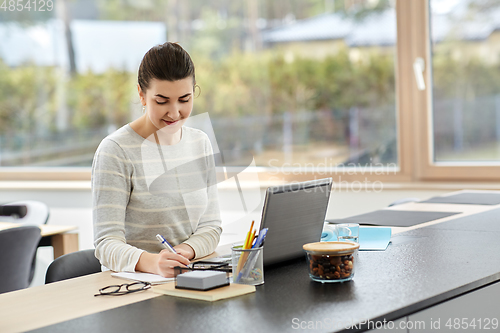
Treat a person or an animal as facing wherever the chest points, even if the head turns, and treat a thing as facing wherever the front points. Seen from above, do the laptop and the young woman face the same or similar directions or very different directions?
very different directions

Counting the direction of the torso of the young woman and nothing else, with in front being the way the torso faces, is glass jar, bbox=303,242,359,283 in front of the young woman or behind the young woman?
in front

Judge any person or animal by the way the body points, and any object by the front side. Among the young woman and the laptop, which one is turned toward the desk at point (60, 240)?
the laptop

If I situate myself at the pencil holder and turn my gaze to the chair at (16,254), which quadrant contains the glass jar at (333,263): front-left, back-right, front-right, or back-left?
back-right

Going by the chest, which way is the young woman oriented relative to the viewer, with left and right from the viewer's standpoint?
facing the viewer and to the right of the viewer
